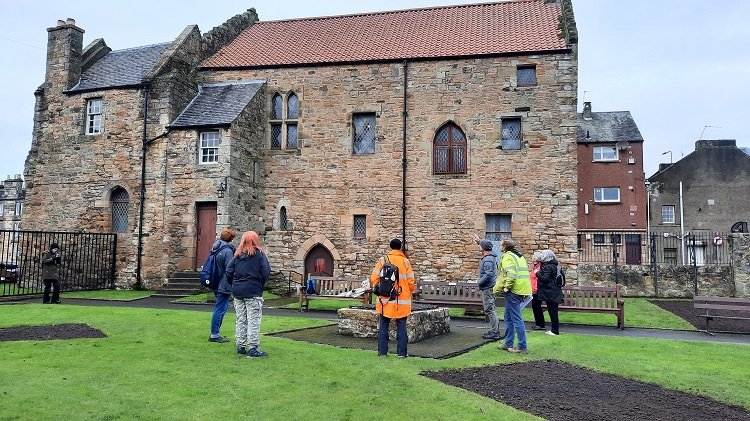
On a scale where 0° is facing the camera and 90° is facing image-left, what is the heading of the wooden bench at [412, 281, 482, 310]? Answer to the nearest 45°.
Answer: approximately 0°

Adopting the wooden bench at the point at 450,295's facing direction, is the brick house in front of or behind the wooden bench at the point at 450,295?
behind

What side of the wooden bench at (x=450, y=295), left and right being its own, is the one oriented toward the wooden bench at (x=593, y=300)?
left

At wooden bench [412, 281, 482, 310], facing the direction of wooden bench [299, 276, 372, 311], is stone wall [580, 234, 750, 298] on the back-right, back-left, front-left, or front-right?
back-right

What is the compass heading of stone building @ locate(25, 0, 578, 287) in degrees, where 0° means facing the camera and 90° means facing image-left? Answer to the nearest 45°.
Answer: approximately 0°

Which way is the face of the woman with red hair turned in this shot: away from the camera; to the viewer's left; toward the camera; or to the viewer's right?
away from the camera

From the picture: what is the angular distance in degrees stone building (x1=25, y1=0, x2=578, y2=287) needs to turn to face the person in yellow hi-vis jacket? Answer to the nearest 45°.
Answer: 0° — it already faces them

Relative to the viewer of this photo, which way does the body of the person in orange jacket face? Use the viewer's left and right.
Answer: facing away from the viewer

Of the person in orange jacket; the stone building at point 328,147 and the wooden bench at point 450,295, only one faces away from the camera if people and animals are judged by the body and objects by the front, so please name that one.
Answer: the person in orange jacket

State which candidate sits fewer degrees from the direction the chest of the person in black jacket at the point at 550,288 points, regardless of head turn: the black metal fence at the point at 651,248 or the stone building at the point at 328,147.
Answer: the stone building

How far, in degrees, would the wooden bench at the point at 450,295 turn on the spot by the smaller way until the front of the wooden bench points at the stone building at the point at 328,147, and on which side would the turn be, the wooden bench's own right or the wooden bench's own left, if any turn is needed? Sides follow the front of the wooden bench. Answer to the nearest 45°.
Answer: approximately 135° to the wooden bench's own right

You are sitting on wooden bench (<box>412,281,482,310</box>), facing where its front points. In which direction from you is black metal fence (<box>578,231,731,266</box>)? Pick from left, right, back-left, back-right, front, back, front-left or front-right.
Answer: back-left

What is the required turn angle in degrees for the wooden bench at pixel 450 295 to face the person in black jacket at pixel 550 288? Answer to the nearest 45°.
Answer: approximately 45° to its left
